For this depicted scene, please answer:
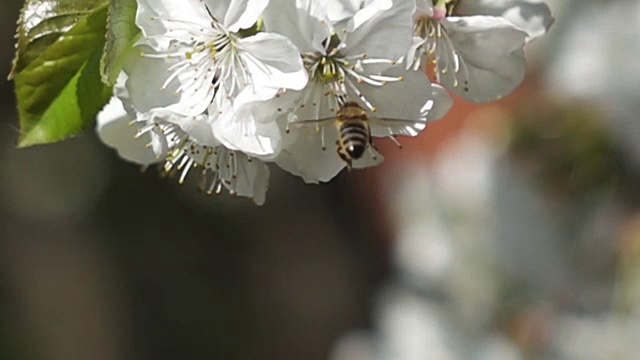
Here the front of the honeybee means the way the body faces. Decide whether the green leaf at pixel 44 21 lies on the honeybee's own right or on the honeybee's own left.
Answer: on the honeybee's own left

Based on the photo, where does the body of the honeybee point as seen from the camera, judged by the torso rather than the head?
away from the camera
